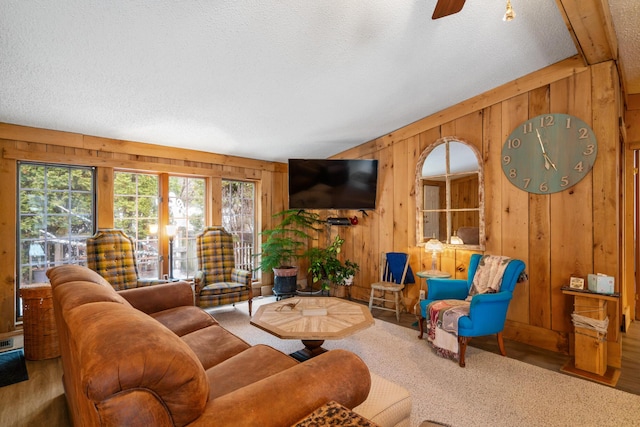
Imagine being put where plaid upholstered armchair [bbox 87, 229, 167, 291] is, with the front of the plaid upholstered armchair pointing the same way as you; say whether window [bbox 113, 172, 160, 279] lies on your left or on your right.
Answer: on your left

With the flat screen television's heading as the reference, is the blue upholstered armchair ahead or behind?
ahead

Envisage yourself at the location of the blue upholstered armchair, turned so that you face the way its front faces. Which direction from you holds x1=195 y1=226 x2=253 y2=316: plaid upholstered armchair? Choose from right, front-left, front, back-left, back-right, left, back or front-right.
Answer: front-right

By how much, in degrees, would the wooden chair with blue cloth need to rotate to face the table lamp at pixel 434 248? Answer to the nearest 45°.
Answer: approximately 90° to its left

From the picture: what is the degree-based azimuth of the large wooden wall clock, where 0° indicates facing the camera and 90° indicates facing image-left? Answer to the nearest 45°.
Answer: approximately 45°

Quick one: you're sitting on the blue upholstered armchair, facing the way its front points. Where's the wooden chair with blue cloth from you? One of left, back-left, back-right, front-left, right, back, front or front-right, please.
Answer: right

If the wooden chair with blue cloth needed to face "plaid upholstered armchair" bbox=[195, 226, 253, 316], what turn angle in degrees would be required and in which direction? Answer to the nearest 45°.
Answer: approximately 45° to its right

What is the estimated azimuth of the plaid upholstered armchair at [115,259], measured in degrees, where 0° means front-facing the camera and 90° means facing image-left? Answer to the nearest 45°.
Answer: approximately 315°

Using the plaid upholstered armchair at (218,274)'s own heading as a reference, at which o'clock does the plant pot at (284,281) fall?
The plant pot is roughly at 10 o'clock from the plaid upholstered armchair.
